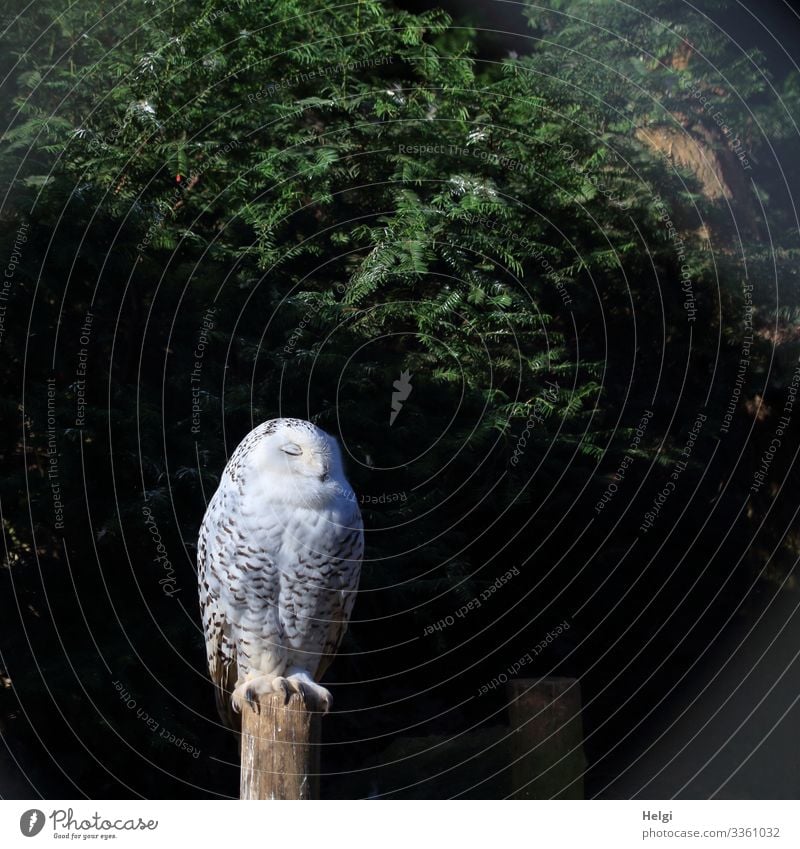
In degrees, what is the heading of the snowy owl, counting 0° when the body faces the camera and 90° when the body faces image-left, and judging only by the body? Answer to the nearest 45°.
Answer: approximately 315°
